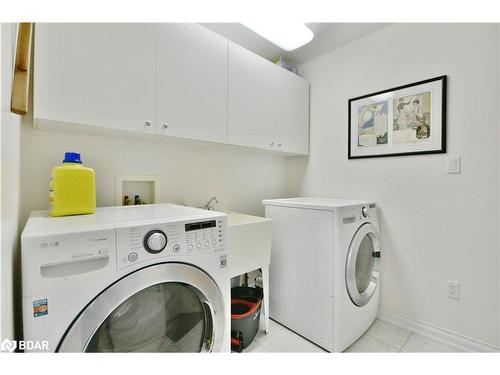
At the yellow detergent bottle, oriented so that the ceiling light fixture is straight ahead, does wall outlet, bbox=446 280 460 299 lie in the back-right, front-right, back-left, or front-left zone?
front-right

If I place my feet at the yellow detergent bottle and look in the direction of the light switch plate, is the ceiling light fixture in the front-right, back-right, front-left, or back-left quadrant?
front-left

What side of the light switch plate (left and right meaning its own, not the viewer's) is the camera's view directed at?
front

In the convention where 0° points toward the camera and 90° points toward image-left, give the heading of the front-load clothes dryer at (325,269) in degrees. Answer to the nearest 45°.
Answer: approximately 315°

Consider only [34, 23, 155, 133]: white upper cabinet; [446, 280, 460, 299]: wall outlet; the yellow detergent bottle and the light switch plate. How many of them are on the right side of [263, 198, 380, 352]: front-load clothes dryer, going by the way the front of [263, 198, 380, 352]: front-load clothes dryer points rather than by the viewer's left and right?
2

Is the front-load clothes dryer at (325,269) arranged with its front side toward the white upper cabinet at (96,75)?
no

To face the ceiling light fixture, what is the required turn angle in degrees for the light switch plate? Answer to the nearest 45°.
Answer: approximately 45° to its right

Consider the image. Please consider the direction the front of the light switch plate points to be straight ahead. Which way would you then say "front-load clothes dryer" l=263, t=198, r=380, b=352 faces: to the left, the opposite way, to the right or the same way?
to the left

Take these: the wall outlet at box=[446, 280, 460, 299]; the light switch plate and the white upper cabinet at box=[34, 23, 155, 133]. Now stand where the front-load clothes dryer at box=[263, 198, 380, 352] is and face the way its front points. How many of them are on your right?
1

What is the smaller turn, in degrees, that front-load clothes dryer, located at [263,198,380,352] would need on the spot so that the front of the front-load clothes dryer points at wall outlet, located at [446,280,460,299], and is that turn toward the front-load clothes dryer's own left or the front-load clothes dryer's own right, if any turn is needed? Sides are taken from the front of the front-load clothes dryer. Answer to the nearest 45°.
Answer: approximately 45° to the front-load clothes dryer's own left

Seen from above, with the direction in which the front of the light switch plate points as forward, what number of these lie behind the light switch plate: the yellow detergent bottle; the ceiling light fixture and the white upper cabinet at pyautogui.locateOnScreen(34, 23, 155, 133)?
0

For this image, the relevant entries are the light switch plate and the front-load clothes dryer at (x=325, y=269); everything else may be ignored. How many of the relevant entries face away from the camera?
0

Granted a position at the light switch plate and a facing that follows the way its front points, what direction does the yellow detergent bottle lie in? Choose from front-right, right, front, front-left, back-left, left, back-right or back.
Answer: front-right

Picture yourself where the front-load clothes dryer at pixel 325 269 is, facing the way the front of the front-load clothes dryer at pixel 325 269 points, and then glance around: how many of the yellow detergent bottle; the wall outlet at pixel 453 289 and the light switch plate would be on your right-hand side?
1
